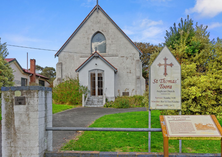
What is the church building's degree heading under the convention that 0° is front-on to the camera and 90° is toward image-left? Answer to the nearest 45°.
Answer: approximately 0°

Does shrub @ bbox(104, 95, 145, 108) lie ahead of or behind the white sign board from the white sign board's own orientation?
behind

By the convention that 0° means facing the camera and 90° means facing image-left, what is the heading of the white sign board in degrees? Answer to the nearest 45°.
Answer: approximately 0°

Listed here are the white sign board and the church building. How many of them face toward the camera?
2

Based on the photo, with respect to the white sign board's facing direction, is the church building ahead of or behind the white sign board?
behind

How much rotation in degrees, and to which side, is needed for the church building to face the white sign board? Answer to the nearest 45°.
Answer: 0° — it already faces it
